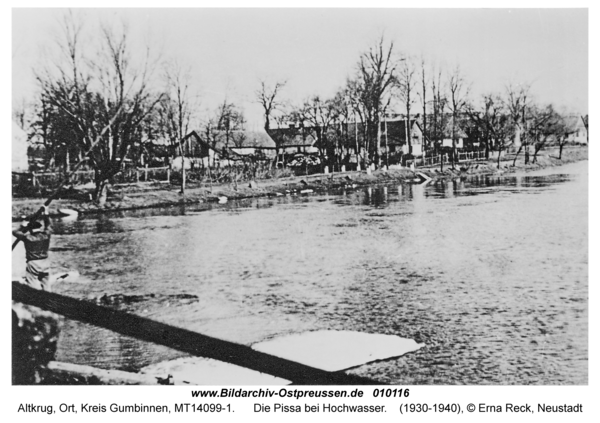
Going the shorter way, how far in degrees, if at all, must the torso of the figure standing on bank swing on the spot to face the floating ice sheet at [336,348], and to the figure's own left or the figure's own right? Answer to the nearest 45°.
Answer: approximately 135° to the figure's own right

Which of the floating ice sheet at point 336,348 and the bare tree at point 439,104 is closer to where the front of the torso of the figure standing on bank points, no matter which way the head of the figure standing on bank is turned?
the bare tree

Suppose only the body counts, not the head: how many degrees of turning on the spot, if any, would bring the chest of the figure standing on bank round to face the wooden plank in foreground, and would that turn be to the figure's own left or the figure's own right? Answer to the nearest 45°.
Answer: approximately 135° to the figure's own right

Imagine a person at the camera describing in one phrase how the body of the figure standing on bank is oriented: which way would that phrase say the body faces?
away from the camera

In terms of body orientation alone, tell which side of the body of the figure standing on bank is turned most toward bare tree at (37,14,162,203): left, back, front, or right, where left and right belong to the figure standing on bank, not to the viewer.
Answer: front

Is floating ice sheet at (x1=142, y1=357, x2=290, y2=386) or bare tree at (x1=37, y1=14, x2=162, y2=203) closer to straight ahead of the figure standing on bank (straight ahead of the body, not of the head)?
the bare tree
